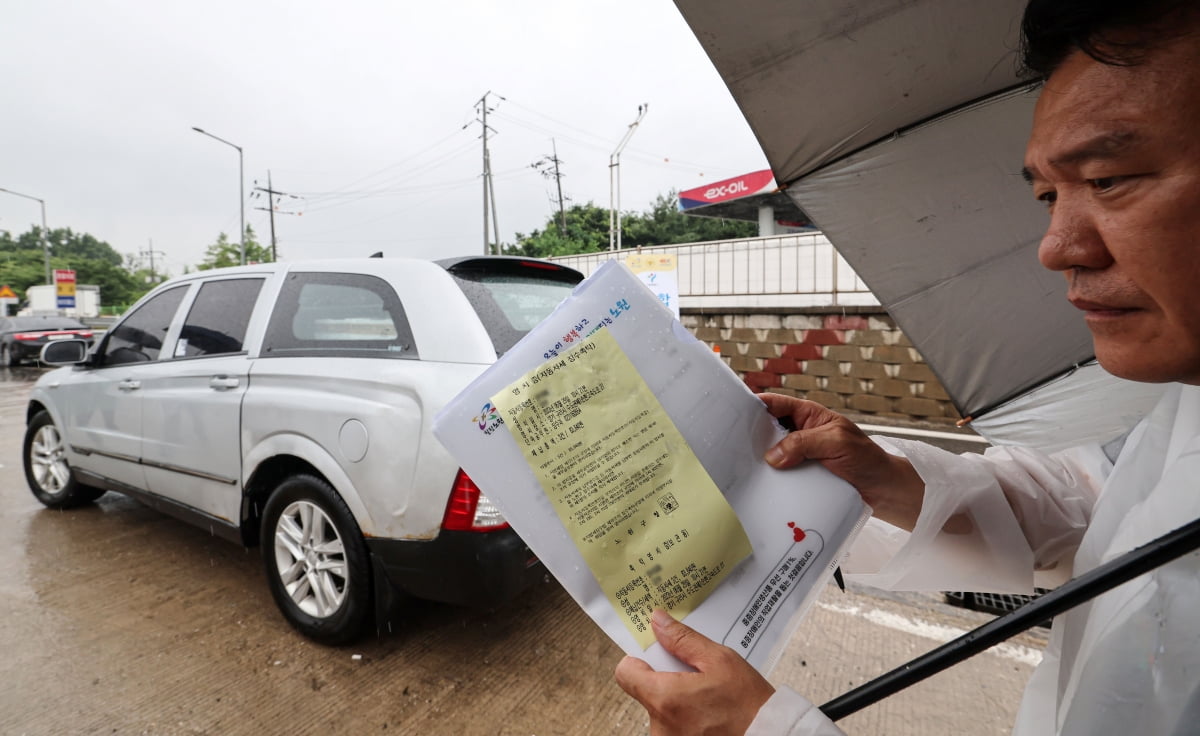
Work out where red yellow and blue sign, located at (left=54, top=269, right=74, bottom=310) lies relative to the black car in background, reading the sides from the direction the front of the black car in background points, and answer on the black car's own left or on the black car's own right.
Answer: on the black car's own right

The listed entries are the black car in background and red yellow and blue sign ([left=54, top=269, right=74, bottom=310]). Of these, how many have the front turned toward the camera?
1

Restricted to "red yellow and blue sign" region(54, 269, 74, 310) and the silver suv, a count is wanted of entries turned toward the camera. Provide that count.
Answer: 1

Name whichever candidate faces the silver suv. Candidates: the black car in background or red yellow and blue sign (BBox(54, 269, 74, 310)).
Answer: the red yellow and blue sign

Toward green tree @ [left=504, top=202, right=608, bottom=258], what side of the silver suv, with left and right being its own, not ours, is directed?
right

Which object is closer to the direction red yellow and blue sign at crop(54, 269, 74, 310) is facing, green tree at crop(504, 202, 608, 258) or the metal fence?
the metal fence

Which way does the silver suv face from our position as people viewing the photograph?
facing away from the viewer and to the left of the viewer

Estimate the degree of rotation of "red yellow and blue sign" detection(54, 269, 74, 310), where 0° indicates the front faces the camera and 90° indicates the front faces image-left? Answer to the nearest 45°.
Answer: approximately 0°

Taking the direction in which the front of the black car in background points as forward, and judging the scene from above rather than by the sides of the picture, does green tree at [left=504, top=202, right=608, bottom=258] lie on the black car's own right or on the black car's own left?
on the black car's own right

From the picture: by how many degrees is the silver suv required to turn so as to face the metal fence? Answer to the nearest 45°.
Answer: approximately 90° to its right

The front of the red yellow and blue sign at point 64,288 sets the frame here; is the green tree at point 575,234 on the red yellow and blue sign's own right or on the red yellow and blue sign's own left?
on the red yellow and blue sign's own left

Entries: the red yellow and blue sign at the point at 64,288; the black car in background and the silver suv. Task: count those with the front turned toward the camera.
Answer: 1
